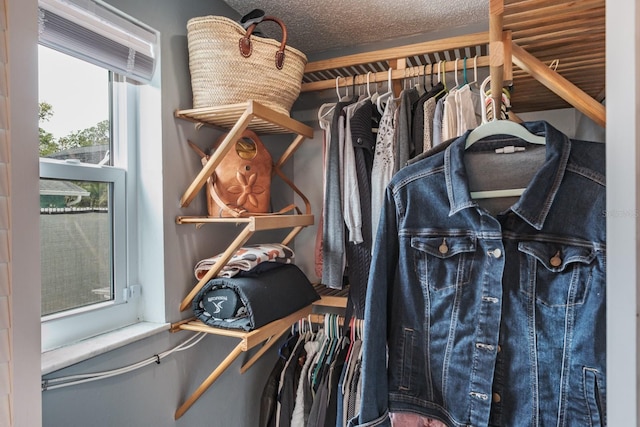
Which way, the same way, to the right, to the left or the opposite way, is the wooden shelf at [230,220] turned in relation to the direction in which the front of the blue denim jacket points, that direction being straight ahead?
to the left

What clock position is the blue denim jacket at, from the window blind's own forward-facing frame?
The blue denim jacket is roughly at 12 o'clock from the window blind.

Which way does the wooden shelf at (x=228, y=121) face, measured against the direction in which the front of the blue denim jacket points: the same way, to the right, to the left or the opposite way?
to the left
